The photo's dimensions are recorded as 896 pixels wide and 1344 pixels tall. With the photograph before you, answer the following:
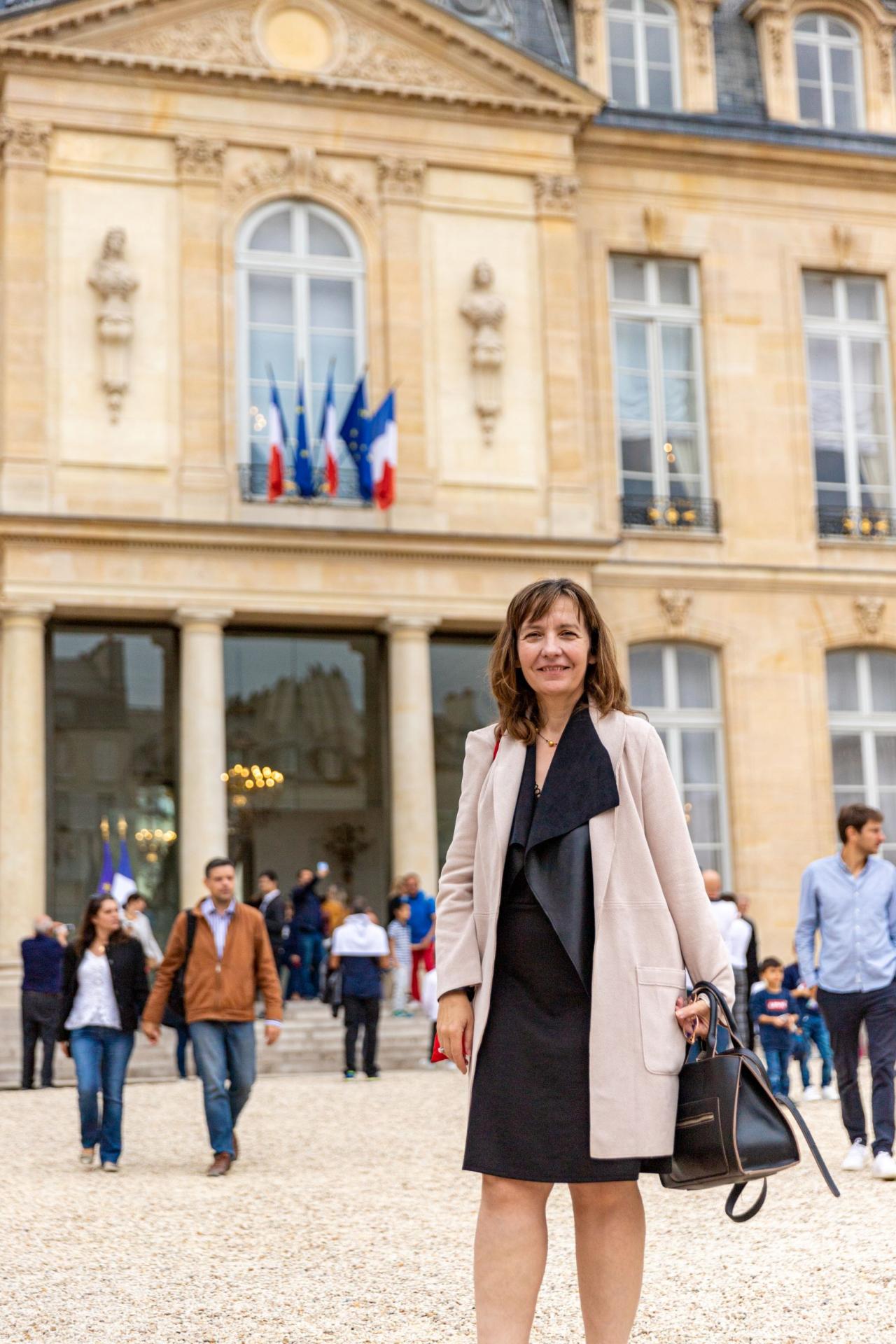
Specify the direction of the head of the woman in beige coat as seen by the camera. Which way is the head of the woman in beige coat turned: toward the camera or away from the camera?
toward the camera

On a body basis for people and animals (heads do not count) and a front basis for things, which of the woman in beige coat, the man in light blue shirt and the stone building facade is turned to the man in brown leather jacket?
the stone building facade

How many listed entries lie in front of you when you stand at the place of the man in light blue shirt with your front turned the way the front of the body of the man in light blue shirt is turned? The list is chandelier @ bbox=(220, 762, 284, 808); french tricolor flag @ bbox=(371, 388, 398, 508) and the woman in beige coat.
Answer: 1

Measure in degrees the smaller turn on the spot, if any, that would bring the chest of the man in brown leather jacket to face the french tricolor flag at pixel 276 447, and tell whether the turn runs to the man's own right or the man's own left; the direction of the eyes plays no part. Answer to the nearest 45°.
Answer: approximately 180°

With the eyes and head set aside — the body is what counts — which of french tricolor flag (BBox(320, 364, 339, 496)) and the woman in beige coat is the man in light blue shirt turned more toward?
the woman in beige coat

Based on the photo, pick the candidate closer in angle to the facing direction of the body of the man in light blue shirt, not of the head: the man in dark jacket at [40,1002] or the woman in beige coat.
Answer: the woman in beige coat

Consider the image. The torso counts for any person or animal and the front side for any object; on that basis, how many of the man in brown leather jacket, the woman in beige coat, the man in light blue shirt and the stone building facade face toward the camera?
4

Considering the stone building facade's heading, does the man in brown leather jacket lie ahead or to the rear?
ahead

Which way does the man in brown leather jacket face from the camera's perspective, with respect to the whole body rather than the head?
toward the camera

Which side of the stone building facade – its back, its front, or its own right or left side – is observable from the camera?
front

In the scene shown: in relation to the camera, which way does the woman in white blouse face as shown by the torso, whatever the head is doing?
toward the camera

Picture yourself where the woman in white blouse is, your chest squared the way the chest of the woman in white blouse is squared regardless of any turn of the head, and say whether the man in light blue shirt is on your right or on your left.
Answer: on your left

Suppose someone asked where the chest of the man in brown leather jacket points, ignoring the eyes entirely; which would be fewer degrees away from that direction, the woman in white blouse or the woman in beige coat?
the woman in beige coat

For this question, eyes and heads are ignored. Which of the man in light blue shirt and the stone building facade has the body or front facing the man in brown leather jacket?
the stone building facade

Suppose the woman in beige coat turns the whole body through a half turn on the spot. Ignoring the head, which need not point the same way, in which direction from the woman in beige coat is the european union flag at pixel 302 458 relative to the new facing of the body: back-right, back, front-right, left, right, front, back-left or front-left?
front
